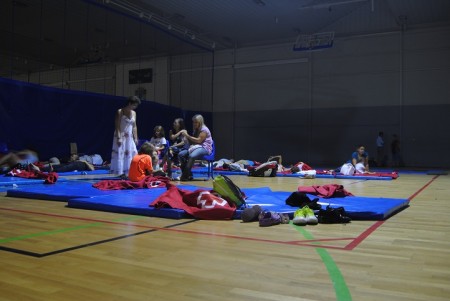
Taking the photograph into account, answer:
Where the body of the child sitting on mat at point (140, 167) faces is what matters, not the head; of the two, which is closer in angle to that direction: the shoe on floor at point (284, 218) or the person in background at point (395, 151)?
the person in background

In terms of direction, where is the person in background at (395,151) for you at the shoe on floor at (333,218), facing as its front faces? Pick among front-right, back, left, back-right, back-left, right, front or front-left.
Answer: left

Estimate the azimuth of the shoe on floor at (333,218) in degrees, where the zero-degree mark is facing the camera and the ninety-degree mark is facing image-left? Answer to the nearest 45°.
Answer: approximately 270°

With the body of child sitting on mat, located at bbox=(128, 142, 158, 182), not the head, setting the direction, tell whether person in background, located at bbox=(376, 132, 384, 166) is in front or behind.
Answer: in front

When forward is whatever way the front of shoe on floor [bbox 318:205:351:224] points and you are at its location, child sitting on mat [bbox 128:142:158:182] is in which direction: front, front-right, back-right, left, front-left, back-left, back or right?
back-left

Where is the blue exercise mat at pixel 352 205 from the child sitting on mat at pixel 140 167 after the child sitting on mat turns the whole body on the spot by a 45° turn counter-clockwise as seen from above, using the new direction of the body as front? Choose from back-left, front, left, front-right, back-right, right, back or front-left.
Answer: back-right

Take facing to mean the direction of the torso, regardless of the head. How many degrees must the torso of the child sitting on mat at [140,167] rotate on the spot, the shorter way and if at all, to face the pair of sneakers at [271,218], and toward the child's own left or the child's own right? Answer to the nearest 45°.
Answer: approximately 135° to the child's own right

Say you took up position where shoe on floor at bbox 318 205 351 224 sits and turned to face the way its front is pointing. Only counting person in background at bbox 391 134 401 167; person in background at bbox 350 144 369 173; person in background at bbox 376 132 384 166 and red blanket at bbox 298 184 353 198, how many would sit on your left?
4

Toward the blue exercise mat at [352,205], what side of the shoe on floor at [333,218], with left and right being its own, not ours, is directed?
left

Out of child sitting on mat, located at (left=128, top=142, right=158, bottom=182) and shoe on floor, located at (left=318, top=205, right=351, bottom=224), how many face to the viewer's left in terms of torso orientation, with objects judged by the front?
0

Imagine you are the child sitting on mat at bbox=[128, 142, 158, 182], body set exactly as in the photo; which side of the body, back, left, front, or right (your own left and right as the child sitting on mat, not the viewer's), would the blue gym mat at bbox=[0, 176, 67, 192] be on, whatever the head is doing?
left

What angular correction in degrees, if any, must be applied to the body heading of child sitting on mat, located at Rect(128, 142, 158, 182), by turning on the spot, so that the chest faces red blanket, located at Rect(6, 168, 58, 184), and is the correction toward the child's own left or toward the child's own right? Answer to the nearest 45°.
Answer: approximately 90° to the child's own left

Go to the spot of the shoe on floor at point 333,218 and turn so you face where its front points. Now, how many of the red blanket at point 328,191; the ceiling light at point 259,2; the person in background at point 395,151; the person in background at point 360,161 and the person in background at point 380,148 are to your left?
5

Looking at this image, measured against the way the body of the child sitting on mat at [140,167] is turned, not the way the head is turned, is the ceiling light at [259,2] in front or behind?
in front

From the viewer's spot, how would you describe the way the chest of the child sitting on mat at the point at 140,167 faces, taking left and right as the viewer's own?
facing away from the viewer and to the right of the viewer

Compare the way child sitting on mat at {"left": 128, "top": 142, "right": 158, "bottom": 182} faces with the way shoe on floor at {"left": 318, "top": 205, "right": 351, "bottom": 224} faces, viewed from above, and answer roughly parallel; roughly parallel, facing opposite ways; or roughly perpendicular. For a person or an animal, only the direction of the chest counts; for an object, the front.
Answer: roughly perpendicular
